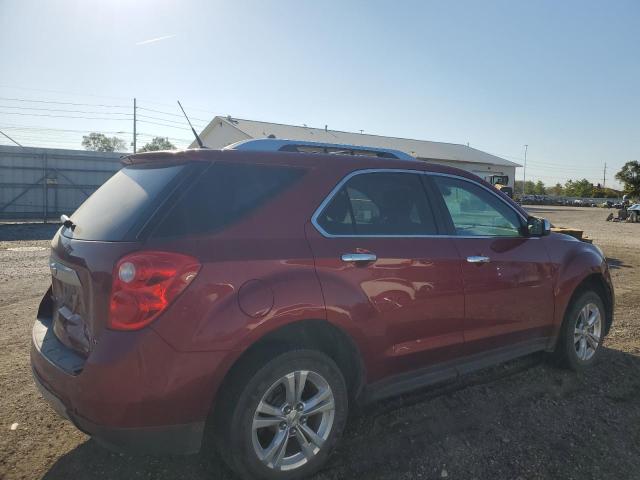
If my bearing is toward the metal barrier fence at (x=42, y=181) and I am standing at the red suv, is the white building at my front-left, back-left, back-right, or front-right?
front-right

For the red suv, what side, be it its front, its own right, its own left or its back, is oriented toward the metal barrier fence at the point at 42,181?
left

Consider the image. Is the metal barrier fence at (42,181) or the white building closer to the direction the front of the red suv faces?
the white building

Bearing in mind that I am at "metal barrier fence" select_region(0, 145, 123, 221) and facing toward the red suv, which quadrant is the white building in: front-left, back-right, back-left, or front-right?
back-left

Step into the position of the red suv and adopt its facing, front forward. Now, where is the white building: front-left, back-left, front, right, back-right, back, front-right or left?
front-left

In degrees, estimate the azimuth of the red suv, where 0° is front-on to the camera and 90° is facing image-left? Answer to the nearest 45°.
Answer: approximately 225°

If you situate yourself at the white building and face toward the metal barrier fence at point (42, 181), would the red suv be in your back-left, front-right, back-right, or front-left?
front-left

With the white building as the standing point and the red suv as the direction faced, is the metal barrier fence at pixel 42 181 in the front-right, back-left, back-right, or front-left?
front-right
